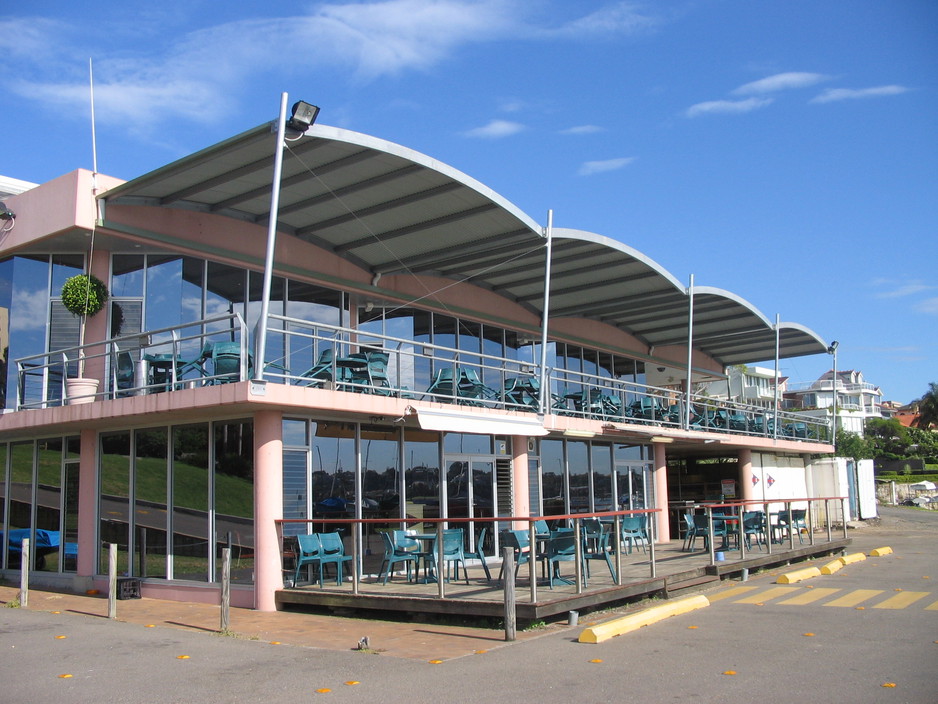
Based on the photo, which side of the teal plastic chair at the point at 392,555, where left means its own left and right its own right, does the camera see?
right

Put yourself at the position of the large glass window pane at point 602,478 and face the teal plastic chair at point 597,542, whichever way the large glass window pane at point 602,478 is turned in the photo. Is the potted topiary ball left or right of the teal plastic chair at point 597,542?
right

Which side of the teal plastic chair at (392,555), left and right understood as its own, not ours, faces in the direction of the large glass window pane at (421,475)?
left

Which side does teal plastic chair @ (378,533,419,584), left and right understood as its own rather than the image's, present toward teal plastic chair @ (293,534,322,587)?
back

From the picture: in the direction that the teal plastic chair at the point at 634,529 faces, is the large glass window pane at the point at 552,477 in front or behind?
in front

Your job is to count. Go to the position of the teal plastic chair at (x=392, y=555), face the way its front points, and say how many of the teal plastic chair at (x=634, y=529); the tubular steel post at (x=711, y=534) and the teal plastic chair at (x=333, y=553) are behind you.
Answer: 1

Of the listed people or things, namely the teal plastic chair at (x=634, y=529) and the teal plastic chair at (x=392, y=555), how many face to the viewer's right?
1

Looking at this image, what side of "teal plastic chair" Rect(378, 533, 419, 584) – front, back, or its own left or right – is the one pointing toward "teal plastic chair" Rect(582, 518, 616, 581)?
front

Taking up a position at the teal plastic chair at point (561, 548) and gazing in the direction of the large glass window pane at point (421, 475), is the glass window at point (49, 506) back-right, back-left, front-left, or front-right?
front-left
